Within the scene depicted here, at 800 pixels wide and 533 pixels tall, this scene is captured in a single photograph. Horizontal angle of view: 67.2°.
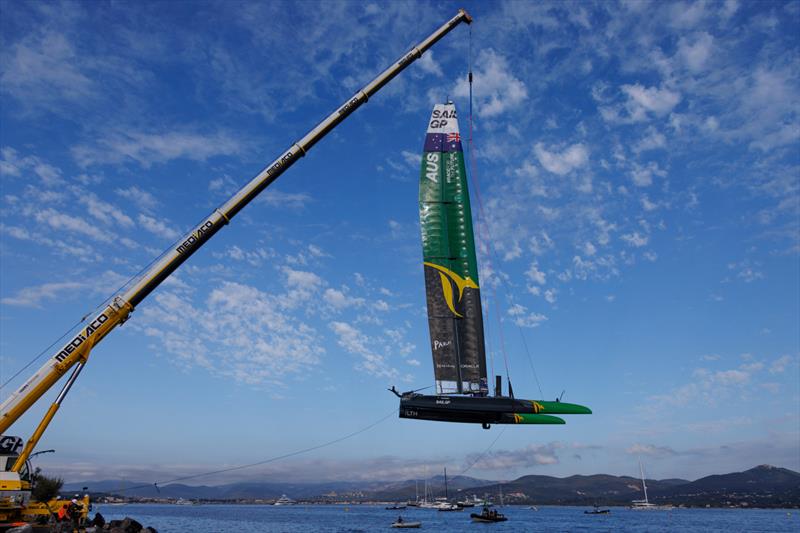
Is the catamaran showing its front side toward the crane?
no

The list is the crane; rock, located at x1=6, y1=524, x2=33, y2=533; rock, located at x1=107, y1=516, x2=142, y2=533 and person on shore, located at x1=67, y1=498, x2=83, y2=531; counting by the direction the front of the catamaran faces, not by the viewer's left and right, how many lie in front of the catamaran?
0

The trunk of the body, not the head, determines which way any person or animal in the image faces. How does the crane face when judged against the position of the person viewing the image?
facing to the right of the viewer

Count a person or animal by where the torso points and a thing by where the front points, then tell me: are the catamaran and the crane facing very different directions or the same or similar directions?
same or similar directions

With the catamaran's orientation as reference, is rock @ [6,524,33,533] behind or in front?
behind

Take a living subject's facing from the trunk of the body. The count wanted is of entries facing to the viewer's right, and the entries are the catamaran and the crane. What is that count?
2

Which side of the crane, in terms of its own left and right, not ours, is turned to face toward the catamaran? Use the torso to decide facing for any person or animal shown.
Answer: front

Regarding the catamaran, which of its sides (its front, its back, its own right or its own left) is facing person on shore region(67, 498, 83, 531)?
back

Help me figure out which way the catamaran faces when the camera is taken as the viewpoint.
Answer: facing to the right of the viewer
